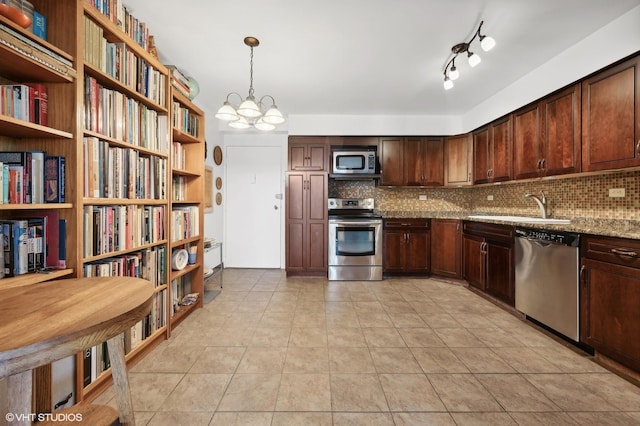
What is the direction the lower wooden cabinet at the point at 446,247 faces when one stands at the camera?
facing the viewer and to the left of the viewer

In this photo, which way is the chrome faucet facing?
to the viewer's left

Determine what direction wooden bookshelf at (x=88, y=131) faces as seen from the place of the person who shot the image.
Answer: facing the viewer and to the right of the viewer

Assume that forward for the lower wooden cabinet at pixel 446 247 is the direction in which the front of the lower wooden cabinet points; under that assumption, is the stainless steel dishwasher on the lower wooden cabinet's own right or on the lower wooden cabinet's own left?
on the lower wooden cabinet's own left

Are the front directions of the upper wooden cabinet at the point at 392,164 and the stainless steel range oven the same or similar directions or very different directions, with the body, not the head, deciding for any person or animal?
same or similar directions

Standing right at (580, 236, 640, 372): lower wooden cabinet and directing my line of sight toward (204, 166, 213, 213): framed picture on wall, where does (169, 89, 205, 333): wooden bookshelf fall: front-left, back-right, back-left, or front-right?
front-left

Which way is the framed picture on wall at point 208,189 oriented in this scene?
to the viewer's right

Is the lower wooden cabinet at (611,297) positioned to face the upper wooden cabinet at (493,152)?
no

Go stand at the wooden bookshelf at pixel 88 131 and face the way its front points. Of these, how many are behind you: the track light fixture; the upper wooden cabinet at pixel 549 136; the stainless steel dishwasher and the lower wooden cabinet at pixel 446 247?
0

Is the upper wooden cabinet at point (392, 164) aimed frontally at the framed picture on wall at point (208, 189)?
no

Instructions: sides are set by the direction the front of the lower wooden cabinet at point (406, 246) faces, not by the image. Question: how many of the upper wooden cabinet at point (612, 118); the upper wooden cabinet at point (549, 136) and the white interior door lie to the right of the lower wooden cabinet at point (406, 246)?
1

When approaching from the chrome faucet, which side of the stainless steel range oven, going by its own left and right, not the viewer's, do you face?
left

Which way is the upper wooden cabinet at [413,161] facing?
toward the camera

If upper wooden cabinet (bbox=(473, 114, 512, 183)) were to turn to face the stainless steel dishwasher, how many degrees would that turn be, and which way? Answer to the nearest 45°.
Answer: approximately 45° to its left

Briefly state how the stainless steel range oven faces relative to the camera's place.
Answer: facing the viewer

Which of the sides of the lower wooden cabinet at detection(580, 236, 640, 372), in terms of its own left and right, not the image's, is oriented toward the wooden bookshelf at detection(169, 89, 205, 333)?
front
